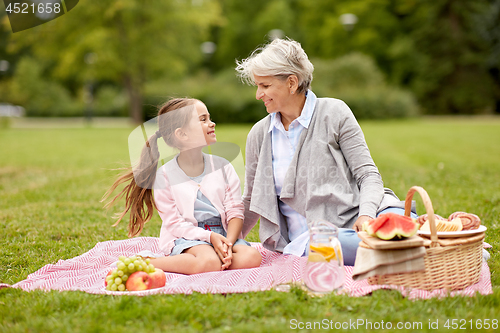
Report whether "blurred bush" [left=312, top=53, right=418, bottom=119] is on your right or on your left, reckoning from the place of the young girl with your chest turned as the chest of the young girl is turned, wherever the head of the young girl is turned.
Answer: on your left

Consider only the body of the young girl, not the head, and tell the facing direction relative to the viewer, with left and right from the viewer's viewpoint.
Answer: facing the viewer and to the right of the viewer

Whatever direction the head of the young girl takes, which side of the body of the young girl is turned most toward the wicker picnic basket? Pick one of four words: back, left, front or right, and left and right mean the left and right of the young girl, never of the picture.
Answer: front

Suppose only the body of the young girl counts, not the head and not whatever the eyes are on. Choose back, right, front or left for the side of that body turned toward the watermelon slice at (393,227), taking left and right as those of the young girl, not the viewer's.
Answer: front

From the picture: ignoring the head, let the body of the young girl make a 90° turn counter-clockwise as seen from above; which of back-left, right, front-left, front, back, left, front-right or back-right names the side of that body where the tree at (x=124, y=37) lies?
front-left

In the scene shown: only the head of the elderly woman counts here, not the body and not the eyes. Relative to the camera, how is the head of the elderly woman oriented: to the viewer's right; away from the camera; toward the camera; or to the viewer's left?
to the viewer's left

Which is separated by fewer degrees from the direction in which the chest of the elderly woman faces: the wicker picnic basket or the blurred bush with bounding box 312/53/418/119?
the wicker picnic basket

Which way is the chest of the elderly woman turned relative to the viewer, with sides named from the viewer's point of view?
facing the viewer and to the left of the viewer

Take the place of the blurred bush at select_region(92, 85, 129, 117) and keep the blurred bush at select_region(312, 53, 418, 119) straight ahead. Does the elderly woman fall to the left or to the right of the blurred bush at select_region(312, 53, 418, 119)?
right

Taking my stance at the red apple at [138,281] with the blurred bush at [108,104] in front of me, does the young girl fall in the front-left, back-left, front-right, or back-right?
front-right

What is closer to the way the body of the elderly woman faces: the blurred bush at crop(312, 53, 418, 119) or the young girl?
the young girl

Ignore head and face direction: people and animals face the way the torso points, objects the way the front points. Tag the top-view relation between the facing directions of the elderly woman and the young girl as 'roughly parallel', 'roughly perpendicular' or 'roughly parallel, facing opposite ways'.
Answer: roughly perpendicular

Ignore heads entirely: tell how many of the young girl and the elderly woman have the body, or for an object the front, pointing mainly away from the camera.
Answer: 0

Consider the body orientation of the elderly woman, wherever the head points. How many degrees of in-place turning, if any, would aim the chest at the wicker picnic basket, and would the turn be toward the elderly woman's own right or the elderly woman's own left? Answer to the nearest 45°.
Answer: approximately 90° to the elderly woman's own left

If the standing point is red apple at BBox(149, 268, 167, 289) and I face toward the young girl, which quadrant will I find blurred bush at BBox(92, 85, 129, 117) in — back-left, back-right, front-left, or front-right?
front-left

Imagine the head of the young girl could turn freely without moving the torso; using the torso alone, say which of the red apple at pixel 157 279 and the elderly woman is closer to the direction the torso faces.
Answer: the elderly woman
